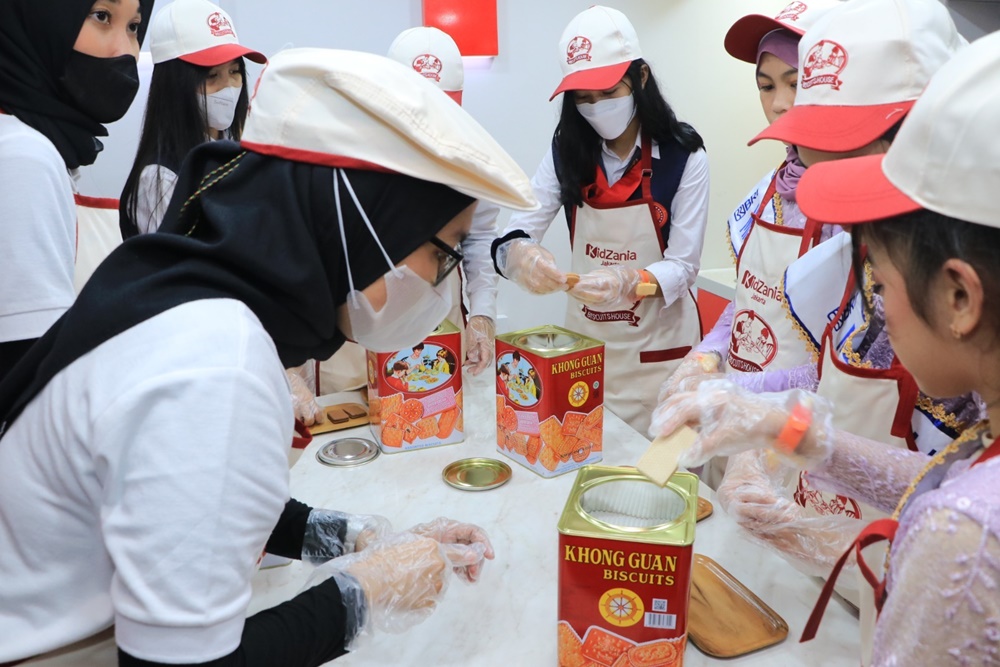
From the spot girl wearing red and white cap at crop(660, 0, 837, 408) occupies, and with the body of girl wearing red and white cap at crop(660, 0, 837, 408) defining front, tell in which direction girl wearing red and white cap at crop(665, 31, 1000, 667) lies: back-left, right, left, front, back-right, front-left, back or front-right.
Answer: front-left

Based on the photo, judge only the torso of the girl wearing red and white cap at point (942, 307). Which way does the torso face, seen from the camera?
to the viewer's left

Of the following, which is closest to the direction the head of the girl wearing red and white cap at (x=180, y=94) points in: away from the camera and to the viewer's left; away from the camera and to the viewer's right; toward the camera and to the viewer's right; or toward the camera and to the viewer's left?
toward the camera and to the viewer's right

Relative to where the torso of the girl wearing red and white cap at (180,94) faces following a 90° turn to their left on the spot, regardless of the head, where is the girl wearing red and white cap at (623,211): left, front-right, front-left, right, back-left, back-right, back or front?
front-right

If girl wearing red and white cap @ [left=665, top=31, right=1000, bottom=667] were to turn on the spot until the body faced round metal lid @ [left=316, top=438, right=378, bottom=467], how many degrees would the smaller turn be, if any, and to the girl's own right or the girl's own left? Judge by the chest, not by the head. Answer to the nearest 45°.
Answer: approximately 45° to the girl's own right

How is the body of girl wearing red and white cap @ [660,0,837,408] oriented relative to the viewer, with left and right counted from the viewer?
facing the viewer and to the left of the viewer

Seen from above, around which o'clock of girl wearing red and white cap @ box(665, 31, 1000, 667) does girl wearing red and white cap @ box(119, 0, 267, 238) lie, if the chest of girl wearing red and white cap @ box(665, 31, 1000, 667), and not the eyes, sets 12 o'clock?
girl wearing red and white cap @ box(119, 0, 267, 238) is roughly at 1 o'clock from girl wearing red and white cap @ box(665, 31, 1000, 667).

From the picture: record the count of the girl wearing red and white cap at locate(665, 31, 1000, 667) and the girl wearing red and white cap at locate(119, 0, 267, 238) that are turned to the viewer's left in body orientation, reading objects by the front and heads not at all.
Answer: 1

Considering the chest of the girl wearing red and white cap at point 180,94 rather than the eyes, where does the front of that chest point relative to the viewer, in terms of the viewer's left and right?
facing the viewer and to the right of the viewer

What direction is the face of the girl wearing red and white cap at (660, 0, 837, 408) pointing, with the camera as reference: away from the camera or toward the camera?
toward the camera
